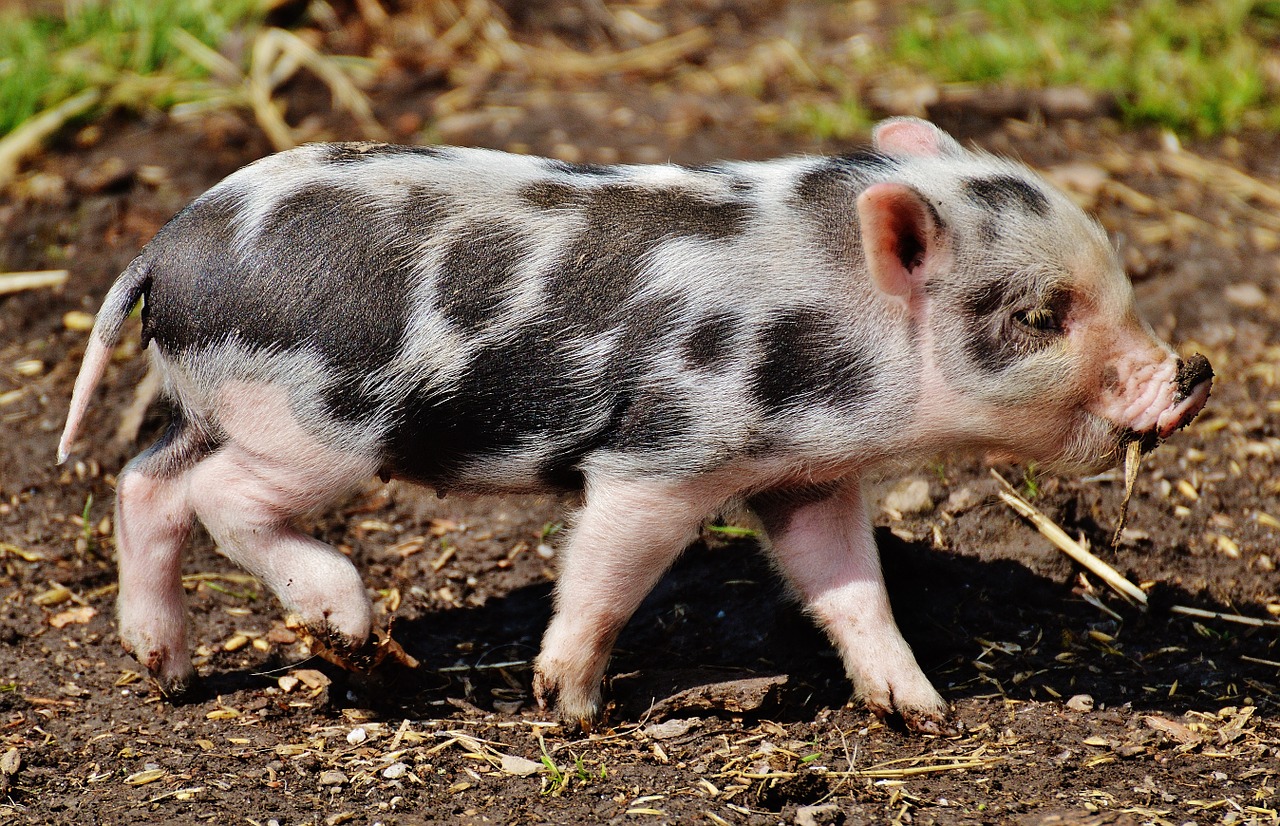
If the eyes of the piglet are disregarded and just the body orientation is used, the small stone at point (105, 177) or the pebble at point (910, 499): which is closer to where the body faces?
the pebble

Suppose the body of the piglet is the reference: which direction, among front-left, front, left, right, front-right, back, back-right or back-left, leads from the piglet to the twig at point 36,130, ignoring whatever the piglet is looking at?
back-left

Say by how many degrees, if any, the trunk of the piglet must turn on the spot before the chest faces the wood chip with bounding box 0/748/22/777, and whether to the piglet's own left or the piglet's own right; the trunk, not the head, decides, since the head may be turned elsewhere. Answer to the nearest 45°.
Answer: approximately 135° to the piglet's own right

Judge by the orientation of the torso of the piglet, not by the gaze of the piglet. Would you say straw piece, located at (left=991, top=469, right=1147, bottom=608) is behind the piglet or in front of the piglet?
in front

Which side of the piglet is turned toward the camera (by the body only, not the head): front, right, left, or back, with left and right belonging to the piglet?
right

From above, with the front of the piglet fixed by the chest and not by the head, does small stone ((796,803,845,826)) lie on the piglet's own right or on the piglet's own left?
on the piglet's own right

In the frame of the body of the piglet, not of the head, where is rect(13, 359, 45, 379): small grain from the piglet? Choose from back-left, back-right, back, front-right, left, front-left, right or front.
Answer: back-left
